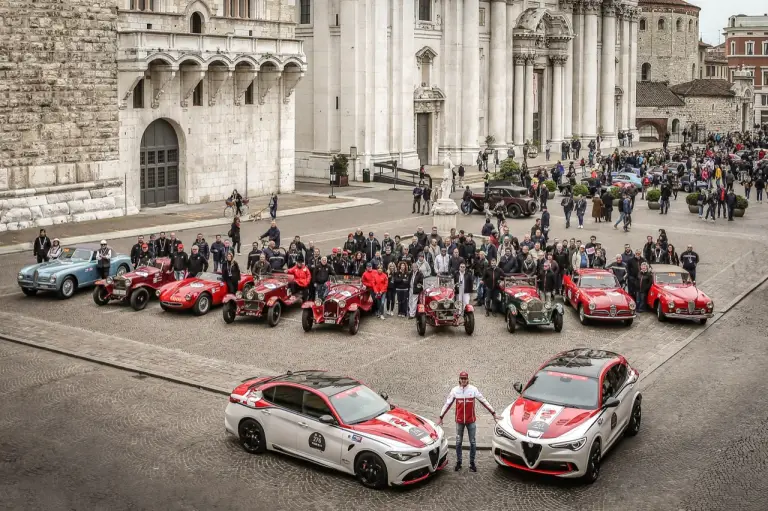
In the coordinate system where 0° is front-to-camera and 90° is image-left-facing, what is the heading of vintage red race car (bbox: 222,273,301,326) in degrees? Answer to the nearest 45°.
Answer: approximately 45°

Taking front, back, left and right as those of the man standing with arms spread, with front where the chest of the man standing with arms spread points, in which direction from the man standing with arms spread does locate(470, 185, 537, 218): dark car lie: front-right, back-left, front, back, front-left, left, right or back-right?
back

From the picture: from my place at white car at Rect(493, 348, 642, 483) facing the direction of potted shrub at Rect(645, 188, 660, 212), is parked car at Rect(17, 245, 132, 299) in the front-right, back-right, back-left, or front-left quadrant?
front-left

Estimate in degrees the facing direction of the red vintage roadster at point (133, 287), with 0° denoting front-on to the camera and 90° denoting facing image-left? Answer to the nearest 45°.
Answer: approximately 45°

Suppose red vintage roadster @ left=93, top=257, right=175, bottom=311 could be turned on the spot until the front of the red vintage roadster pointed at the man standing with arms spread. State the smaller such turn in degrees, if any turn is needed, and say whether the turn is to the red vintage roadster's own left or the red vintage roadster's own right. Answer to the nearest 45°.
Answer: approximately 45° to the red vintage roadster's own left

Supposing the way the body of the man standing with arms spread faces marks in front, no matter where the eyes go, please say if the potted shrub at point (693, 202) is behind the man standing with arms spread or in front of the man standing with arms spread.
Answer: behind

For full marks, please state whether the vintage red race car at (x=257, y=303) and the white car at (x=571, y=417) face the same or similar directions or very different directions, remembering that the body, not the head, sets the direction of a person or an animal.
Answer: same or similar directions

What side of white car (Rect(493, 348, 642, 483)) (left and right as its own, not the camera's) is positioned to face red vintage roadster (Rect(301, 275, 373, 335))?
right

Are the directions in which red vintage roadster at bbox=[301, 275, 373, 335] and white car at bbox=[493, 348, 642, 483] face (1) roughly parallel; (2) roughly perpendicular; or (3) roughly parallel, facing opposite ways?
roughly parallel

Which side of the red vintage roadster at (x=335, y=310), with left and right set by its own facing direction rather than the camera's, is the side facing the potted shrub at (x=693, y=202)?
back

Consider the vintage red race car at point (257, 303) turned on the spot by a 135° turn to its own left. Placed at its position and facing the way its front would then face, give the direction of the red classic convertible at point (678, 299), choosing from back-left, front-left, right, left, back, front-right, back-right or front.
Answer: front

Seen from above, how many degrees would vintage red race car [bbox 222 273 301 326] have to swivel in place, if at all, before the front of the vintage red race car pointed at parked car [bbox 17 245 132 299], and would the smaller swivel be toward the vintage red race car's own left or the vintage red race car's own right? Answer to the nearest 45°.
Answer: approximately 90° to the vintage red race car's own right

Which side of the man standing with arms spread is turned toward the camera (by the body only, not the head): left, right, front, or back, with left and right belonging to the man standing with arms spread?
front

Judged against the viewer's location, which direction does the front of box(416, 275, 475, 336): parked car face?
facing the viewer

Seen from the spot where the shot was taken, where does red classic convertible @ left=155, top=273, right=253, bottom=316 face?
facing the viewer and to the left of the viewer

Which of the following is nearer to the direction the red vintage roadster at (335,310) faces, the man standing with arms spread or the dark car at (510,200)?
the man standing with arms spread

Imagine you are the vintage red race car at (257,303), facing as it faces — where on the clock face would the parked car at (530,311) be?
The parked car is roughly at 8 o'clock from the vintage red race car.
